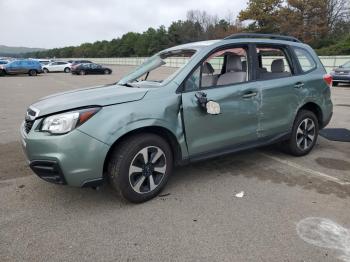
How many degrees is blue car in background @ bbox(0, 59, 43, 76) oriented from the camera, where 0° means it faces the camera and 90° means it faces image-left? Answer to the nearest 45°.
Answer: approximately 90°

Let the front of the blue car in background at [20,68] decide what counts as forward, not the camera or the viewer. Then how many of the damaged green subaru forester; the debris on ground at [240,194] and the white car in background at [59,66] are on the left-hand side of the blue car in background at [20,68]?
2

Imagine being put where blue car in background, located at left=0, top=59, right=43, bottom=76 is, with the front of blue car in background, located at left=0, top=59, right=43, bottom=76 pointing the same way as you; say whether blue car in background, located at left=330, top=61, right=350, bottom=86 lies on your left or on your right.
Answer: on your left

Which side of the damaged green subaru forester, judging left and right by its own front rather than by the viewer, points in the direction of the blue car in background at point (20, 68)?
right

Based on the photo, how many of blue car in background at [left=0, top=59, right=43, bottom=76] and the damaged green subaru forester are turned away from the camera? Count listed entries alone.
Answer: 0

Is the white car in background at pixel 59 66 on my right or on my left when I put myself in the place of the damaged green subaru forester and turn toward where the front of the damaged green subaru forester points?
on my right

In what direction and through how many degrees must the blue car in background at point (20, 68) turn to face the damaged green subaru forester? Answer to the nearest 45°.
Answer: approximately 90° to its left

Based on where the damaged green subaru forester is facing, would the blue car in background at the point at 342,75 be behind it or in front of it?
behind

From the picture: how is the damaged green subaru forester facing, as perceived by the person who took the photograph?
facing the viewer and to the left of the viewer

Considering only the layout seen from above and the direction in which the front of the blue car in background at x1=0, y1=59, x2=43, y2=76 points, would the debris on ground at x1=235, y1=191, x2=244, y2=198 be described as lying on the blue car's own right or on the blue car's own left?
on the blue car's own left
